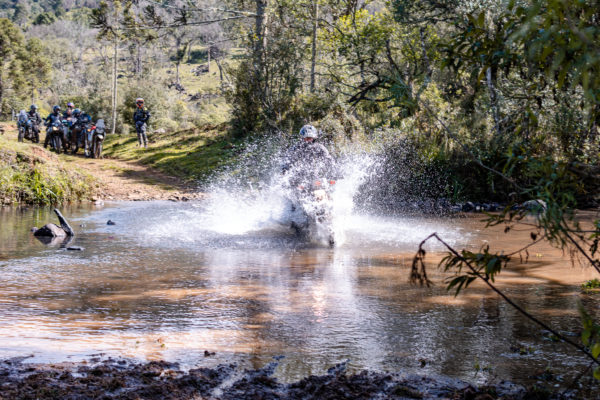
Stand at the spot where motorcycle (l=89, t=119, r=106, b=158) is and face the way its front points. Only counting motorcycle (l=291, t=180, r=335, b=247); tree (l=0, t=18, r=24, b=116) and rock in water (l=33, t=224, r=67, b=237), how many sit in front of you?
2

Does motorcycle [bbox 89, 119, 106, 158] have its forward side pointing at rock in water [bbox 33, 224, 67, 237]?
yes

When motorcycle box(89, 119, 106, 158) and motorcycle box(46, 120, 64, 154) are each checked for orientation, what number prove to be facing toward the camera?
2

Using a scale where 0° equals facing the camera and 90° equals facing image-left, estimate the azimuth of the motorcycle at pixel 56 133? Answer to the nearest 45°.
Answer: approximately 0°

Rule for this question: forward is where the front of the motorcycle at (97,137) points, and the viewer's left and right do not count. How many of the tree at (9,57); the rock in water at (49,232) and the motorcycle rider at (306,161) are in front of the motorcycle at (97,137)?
2

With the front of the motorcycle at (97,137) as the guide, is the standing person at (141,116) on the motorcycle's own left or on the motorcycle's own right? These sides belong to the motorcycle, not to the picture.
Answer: on the motorcycle's own left

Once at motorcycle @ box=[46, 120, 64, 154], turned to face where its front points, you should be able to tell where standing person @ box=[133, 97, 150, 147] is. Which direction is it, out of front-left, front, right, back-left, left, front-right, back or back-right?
front-left

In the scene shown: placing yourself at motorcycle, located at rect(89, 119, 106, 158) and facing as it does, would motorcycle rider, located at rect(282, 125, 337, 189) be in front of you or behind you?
in front

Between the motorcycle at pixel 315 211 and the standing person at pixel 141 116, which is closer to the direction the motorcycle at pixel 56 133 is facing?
the motorcycle

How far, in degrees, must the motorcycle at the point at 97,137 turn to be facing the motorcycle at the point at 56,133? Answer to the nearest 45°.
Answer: approximately 135° to its right

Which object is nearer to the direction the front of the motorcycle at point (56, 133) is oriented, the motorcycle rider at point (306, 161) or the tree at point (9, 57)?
the motorcycle rider

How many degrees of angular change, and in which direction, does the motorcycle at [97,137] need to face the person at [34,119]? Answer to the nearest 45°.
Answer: approximately 135° to its right

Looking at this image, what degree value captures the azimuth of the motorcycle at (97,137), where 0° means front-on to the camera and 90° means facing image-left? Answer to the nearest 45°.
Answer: approximately 0°

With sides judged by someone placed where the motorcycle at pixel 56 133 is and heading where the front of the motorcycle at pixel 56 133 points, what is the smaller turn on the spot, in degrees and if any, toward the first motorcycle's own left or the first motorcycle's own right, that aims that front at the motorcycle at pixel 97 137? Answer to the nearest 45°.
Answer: approximately 45° to the first motorcycle's own left
